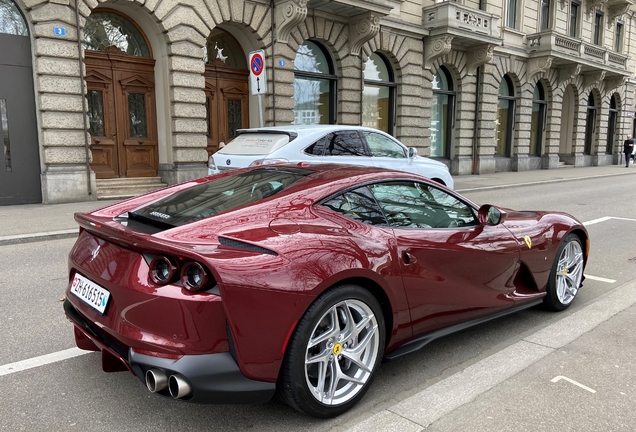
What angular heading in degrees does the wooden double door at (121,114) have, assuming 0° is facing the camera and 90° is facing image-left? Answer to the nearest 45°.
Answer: approximately 0°

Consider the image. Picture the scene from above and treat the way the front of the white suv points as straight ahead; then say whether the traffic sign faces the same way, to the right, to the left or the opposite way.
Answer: the opposite way

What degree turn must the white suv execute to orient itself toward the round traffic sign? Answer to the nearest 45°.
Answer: approximately 90° to its left

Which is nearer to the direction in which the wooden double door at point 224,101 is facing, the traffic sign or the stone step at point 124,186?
the traffic sign

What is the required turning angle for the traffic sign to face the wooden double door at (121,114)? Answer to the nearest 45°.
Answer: approximately 90° to its right

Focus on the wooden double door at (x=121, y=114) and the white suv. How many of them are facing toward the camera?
1

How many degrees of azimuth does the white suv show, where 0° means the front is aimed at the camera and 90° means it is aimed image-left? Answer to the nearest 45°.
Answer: approximately 225°

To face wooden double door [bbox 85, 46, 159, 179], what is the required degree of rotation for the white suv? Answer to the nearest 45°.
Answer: approximately 90° to its left

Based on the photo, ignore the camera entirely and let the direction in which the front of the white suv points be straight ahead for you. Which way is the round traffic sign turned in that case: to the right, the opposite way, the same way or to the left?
the opposite way

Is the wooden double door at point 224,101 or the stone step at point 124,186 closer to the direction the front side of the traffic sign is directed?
the stone step

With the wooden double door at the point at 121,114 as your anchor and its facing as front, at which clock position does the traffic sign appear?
The traffic sign is roughly at 11 o'clock from the wooden double door.

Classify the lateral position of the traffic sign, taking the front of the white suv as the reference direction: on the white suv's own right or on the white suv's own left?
on the white suv's own left
